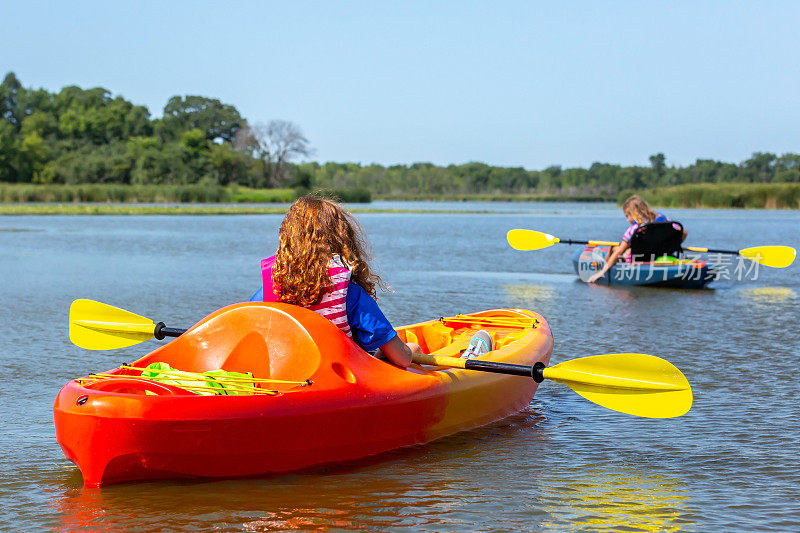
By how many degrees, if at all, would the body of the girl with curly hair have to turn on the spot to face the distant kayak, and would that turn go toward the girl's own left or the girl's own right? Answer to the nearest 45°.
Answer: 0° — they already face it

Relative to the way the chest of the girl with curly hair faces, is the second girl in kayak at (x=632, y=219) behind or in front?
in front

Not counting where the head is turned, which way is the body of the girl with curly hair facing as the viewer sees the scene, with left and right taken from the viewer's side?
facing away from the viewer and to the right of the viewer
